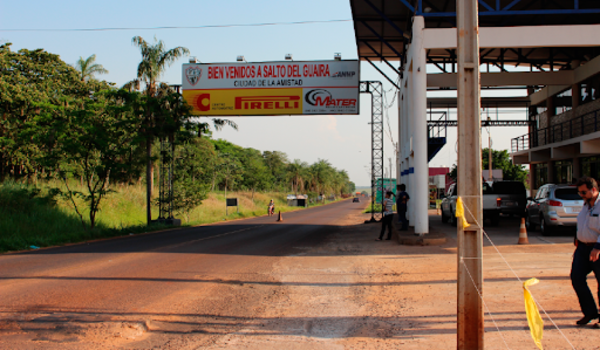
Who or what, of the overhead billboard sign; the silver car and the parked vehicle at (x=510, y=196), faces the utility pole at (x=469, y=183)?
the overhead billboard sign

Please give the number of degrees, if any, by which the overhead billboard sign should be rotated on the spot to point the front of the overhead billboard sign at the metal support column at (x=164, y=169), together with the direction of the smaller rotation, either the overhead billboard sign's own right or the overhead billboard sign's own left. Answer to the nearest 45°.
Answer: approximately 135° to the overhead billboard sign's own right

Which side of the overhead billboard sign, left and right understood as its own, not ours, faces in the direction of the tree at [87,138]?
right

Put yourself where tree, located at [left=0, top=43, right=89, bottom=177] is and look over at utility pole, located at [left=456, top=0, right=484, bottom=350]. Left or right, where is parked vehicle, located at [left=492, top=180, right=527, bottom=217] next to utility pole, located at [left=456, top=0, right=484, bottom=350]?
left

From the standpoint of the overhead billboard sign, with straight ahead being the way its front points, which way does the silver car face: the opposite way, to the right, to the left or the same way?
the opposite way

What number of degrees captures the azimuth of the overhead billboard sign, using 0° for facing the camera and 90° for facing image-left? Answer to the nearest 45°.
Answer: approximately 0°

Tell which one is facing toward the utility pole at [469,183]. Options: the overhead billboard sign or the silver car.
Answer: the overhead billboard sign

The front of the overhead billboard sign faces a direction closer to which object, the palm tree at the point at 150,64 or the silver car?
the silver car

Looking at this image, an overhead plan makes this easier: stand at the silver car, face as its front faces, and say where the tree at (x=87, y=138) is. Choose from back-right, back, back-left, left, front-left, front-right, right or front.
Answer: front-left

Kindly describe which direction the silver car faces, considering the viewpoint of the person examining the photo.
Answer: facing away from the viewer and to the left of the viewer

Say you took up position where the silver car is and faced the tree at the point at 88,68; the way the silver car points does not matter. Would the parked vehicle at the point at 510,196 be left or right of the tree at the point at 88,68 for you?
right

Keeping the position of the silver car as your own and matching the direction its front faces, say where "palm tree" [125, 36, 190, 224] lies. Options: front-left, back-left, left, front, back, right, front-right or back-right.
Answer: front-left

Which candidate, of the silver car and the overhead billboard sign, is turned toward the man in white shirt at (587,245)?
the overhead billboard sign

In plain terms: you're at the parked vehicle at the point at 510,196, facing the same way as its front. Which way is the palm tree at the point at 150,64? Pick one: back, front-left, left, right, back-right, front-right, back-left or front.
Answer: left

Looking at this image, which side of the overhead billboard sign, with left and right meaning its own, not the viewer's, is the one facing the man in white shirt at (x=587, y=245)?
front

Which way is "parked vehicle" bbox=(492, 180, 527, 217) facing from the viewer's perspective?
away from the camera
